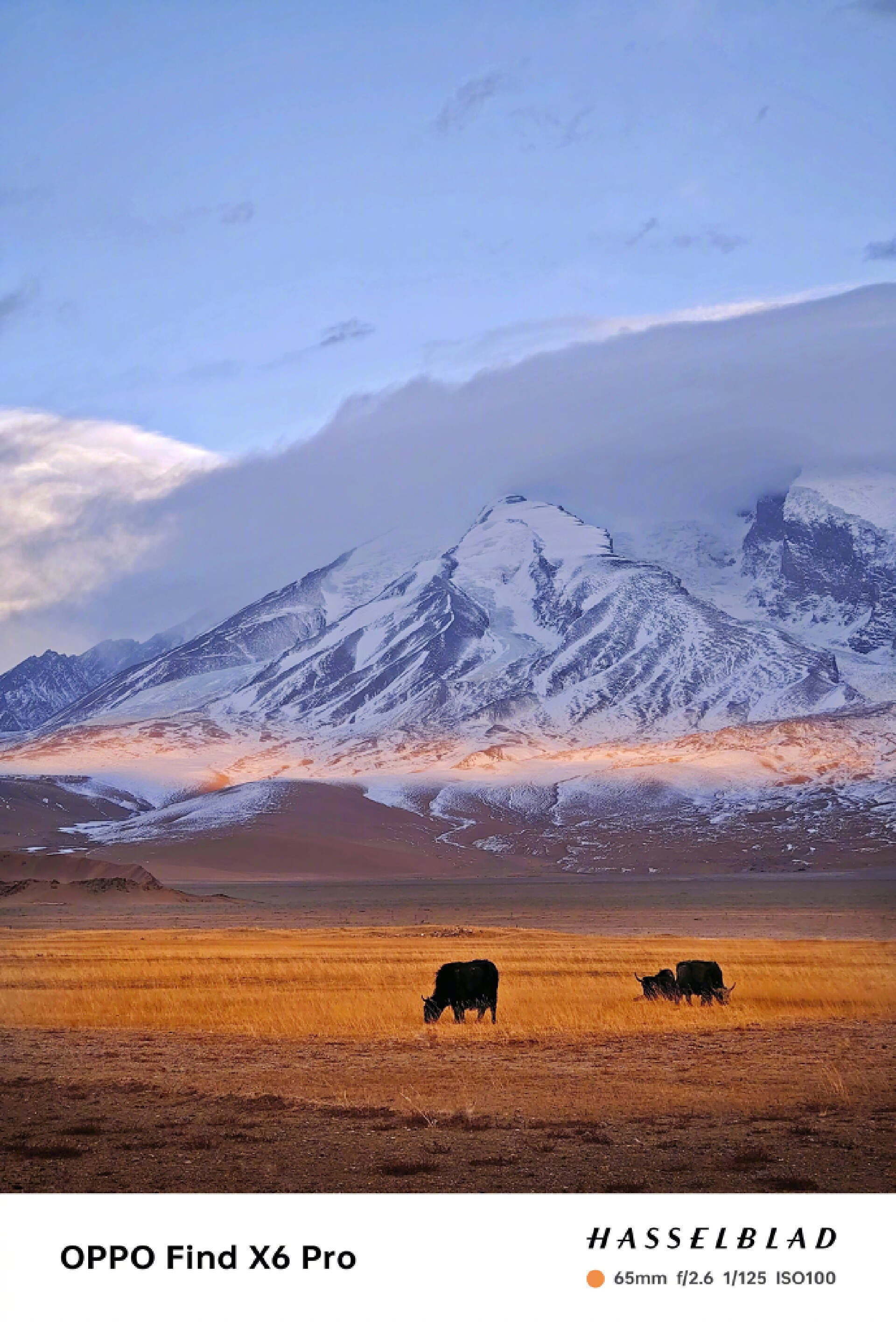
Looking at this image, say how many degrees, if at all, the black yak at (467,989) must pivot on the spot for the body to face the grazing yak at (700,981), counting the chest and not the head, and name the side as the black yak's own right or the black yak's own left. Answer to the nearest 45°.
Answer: approximately 135° to the black yak's own right

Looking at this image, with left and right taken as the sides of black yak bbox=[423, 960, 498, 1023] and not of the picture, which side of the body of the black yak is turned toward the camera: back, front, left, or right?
left

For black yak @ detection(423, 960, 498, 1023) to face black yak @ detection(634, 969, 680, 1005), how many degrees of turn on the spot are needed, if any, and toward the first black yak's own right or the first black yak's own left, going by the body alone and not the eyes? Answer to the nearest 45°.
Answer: approximately 135° to the first black yak's own right
